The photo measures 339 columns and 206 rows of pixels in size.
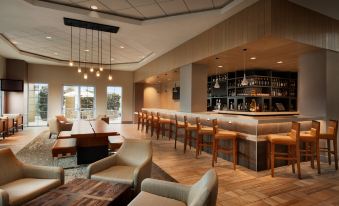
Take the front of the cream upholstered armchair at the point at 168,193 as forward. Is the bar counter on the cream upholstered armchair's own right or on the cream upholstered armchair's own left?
on the cream upholstered armchair's own right

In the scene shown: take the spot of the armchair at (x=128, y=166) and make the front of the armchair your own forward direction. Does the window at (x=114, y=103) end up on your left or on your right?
on your right

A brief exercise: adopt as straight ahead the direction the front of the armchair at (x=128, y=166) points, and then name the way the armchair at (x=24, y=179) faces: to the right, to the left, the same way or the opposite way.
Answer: to the left

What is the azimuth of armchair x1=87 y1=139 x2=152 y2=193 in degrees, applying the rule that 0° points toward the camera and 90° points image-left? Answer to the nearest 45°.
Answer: approximately 45°

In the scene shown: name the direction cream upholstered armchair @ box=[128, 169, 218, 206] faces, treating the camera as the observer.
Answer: facing away from the viewer and to the left of the viewer

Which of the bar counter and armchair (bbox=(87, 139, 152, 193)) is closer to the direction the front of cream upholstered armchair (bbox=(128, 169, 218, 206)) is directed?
the armchair

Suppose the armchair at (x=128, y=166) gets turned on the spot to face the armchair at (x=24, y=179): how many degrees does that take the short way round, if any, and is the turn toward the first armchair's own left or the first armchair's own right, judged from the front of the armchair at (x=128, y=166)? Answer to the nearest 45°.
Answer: approximately 45° to the first armchair's own right

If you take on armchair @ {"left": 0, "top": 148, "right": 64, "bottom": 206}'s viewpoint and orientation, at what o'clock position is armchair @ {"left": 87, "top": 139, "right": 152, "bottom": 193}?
armchair @ {"left": 87, "top": 139, "right": 152, "bottom": 193} is roughly at 11 o'clock from armchair @ {"left": 0, "top": 148, "right": 64, "bottom": 206}.
